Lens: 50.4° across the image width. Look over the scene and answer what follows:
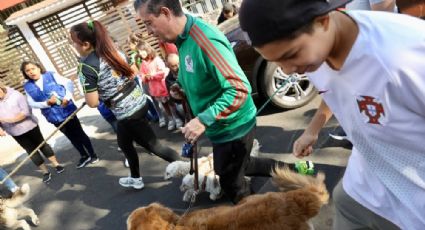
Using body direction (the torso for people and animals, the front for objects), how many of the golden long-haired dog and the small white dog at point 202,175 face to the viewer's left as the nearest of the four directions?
2

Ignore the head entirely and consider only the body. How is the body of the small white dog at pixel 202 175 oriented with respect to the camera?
to the viewer's left

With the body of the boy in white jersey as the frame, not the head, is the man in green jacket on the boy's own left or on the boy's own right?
on the boy's own right

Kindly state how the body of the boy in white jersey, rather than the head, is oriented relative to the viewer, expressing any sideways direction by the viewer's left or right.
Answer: facing the viewer and to the left of the viewer

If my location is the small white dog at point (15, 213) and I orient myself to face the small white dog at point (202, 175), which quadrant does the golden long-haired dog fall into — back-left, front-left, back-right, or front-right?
front-right

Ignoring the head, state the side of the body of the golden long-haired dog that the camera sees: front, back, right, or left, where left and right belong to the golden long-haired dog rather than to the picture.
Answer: left

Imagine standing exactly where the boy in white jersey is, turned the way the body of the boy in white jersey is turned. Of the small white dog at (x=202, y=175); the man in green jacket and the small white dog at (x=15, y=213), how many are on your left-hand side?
0

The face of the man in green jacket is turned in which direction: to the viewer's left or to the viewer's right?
to the viewer's left

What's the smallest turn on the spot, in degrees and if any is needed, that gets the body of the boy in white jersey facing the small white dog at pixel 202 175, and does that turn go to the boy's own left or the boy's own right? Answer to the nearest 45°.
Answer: approximately 90° to the boy's own right

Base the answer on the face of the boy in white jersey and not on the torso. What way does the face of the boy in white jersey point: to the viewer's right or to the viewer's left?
to the viewer's left
